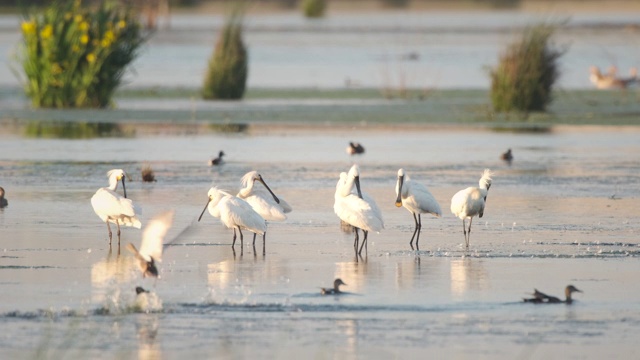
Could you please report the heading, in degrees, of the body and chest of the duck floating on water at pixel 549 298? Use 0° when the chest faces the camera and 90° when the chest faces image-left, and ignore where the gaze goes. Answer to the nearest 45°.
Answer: approximately 270°

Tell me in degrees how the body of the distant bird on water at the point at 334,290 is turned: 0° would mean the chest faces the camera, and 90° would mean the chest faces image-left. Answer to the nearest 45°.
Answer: approximately 270°

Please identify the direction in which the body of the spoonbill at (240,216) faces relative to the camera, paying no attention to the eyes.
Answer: to the viewer's left

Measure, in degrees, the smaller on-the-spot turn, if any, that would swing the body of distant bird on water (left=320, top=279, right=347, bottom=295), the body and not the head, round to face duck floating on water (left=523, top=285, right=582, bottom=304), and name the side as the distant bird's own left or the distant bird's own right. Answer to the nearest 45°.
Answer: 0° — it already faces it

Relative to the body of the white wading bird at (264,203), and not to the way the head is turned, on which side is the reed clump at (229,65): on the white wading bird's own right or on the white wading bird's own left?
on the white wading bird's own right

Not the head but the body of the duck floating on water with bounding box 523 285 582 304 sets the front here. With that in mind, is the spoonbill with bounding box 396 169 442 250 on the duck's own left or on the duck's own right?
on the duck's own left

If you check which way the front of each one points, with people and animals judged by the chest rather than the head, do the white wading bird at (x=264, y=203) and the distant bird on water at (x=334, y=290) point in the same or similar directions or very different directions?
very different directions

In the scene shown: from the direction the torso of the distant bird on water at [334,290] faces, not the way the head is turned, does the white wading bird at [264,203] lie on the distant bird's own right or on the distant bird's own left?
on the distant bird's own left

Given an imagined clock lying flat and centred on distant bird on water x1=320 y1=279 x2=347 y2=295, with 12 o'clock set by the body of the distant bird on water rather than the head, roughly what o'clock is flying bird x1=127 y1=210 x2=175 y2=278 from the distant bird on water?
The flying bird is roughly at 6 o'clock from the distant bird on water.
